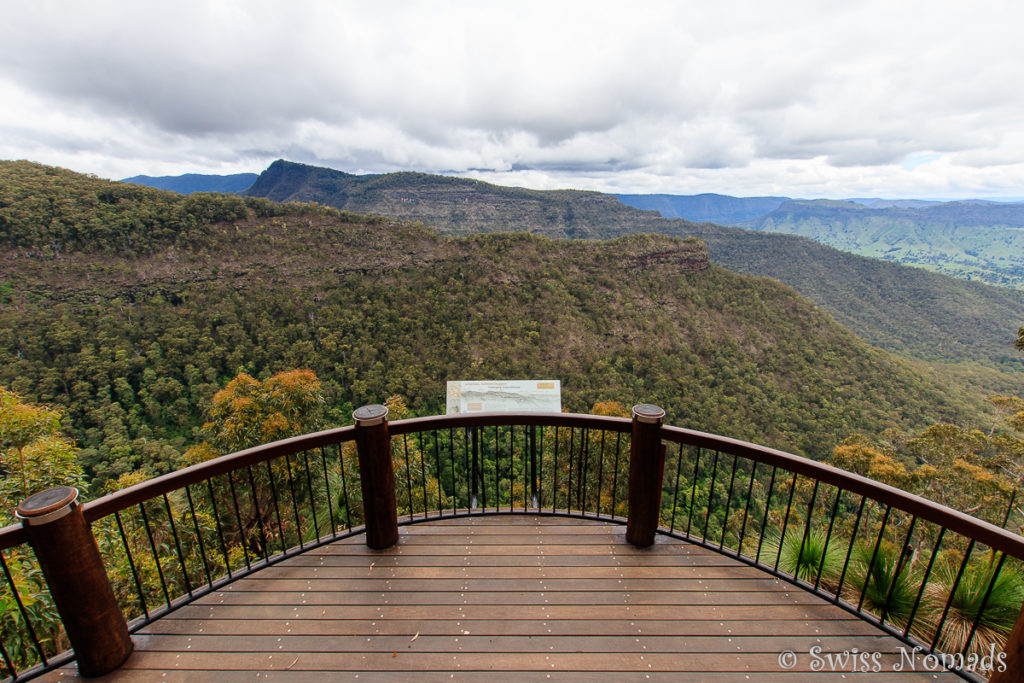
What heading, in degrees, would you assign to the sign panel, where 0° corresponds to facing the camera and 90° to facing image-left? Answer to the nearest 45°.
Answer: approximately 0°

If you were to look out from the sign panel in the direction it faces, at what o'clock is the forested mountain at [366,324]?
The forested mountain is roughly at 5 o'clock from the sign panel.
